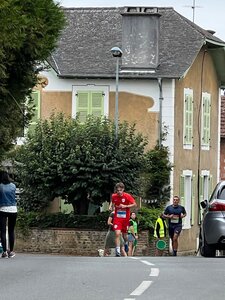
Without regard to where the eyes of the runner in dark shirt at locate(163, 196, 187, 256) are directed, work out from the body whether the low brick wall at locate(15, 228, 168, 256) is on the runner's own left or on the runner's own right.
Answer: on the runner's own right

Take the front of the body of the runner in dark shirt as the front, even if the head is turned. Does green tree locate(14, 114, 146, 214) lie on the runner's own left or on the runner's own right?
on the runner's own right

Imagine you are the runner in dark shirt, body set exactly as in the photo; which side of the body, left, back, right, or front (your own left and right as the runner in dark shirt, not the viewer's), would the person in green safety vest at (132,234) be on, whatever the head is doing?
right

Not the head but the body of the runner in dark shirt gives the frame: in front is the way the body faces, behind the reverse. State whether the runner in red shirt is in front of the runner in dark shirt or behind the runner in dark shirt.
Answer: in front

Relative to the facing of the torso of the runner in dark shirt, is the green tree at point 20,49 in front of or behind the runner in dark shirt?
in front

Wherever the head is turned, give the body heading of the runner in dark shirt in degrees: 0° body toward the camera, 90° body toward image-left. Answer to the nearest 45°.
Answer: approximately 0°
